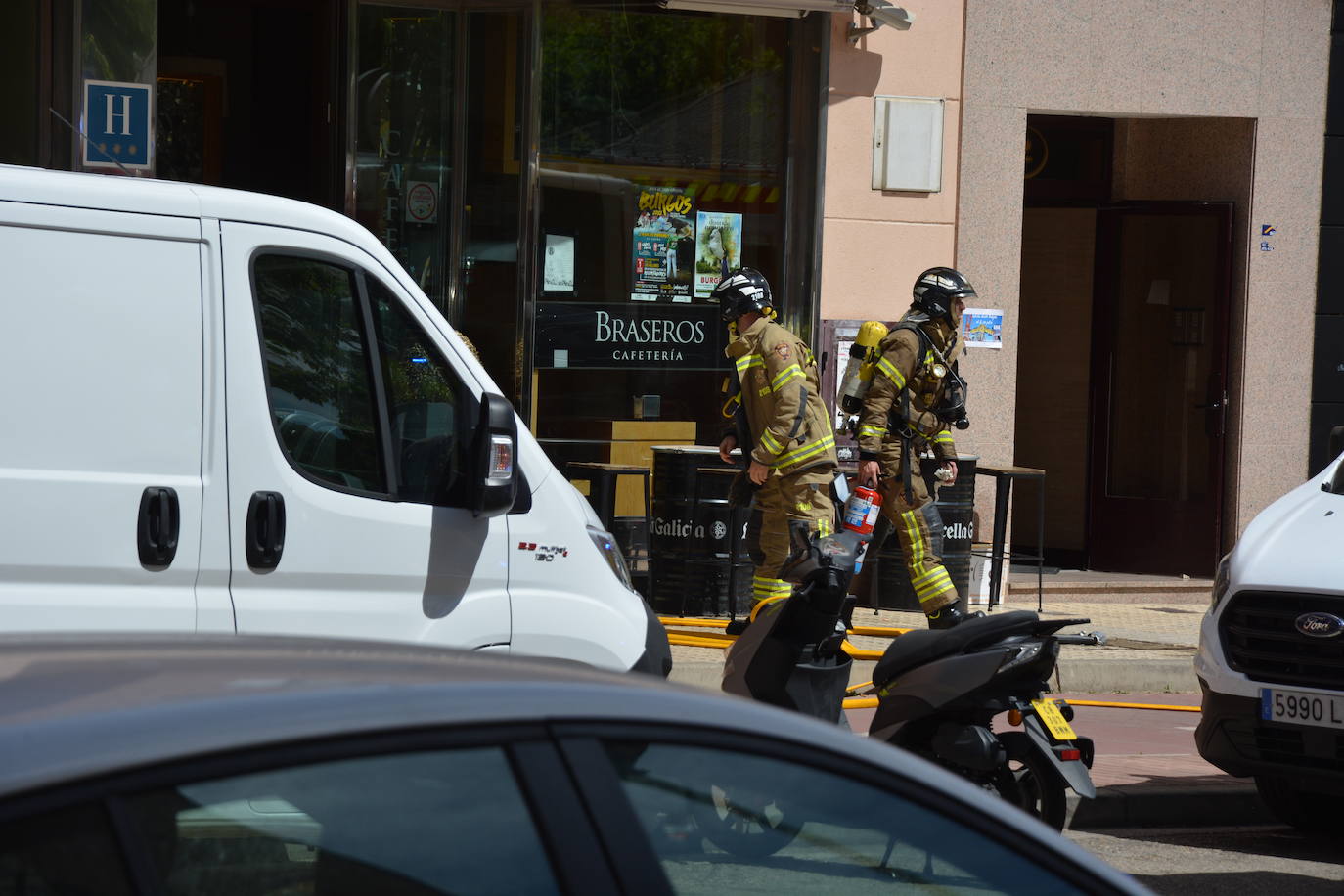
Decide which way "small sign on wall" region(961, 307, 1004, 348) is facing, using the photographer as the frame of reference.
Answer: facing the viewer

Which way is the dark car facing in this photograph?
to the viewer's right

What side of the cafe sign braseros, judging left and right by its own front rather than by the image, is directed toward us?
front

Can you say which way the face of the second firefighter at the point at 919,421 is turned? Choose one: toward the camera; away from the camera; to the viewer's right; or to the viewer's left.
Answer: to the viewer's right

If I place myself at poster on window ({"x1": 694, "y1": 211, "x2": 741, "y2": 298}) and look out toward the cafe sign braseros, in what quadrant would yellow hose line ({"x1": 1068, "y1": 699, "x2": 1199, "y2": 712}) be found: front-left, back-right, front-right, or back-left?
back-left

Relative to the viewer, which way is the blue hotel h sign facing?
toward the camera

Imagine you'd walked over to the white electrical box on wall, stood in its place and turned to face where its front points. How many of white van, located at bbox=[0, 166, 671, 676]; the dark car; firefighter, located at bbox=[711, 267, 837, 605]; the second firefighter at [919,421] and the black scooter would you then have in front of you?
5

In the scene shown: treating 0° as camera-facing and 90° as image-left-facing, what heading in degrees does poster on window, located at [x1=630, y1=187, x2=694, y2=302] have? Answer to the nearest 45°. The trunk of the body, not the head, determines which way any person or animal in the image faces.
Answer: approximately 0°

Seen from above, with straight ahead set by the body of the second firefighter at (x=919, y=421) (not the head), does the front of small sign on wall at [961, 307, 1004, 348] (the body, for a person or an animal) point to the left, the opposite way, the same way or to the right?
to the right

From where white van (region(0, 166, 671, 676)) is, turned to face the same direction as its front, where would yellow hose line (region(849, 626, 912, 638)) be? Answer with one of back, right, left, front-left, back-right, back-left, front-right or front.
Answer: front-left

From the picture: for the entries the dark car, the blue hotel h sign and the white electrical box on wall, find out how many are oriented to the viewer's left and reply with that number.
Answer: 0

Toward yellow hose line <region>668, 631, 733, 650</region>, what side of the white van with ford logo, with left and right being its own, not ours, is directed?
right

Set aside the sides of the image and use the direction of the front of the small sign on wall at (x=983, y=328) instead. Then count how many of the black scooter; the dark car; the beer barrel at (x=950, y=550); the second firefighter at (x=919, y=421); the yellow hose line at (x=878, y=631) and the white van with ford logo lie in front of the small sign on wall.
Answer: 6

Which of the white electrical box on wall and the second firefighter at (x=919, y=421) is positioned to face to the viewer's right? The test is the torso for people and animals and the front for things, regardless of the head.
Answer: the second firefighter
